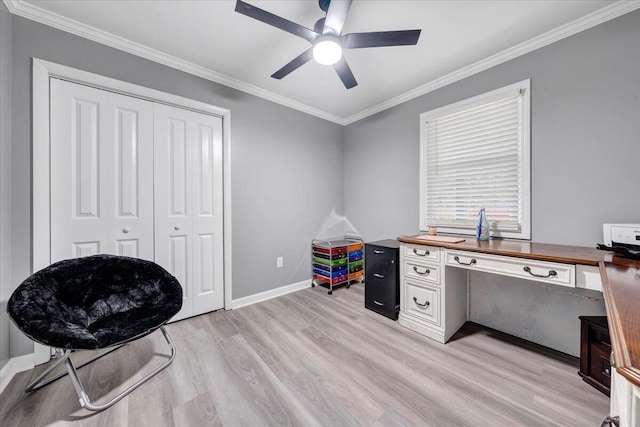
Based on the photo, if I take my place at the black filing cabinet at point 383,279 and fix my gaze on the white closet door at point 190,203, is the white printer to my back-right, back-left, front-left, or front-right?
back-left

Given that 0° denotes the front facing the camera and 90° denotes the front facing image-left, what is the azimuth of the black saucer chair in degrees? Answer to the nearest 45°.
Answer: approximately 315°

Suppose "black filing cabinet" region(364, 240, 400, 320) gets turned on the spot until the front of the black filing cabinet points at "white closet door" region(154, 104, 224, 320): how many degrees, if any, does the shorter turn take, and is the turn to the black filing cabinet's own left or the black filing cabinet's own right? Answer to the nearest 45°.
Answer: approximately 45° to the black filing cabinet's own right

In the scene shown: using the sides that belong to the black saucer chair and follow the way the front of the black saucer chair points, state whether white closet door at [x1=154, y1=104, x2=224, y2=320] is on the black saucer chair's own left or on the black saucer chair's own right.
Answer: on the black saucer chair's own left
